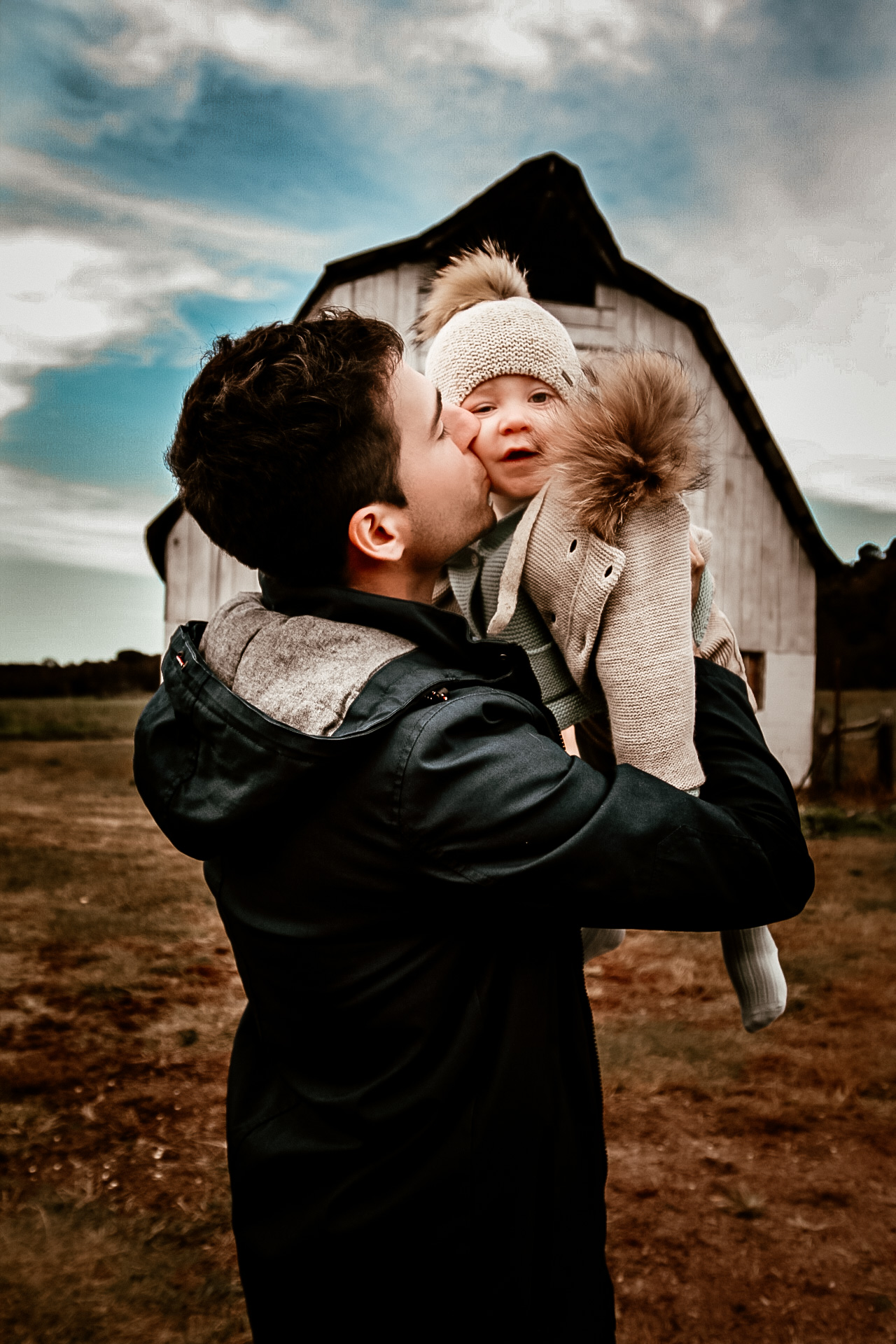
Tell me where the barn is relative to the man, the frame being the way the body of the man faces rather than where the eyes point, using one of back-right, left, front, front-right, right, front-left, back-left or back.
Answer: front-left

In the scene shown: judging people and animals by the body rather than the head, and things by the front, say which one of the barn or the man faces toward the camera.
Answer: the barn

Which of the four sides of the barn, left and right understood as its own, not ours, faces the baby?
front

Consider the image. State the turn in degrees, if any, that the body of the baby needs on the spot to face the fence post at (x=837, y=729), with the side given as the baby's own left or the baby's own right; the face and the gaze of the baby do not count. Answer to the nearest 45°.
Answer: approximately 135° to the baby's own right

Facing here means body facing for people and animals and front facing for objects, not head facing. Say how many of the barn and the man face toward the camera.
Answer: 1

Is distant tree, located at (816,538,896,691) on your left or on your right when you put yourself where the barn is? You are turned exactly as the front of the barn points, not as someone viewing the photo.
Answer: on your left

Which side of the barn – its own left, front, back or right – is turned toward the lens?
front

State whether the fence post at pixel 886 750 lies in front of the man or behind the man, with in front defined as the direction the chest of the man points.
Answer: in front

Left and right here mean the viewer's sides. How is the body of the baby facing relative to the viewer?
facing the viewer and to the left of the viewer

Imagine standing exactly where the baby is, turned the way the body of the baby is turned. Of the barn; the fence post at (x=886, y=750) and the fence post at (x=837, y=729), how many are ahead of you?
0

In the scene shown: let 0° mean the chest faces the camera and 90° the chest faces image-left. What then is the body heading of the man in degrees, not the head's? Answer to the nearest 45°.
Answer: approximately 225°

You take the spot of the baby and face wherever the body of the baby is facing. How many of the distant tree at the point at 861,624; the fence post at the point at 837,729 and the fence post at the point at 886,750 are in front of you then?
0

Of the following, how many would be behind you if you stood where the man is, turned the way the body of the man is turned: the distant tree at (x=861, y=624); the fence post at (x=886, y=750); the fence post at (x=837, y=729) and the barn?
0
